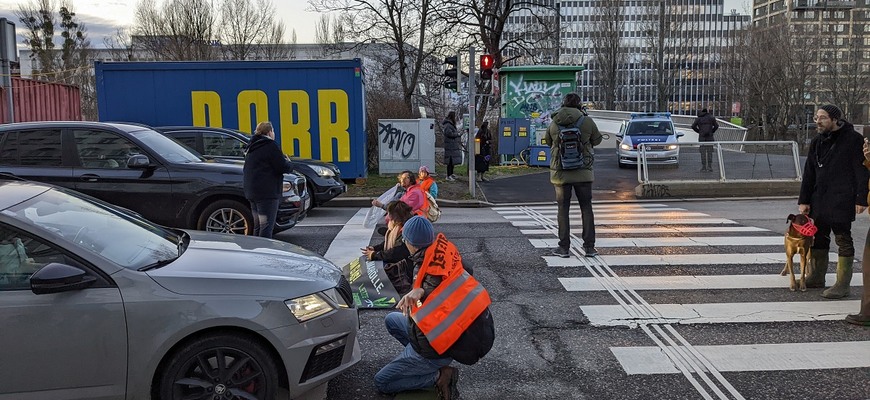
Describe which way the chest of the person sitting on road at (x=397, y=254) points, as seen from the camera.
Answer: to the viewer's left

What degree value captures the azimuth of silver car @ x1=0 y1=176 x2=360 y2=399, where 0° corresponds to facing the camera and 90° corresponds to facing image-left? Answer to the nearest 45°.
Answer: approximately 270°

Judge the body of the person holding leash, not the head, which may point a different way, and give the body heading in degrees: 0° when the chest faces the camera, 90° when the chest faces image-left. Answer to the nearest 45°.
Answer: approximately 45°

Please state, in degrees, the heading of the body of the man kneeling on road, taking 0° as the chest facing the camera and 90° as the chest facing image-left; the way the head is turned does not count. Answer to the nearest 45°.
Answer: approximately 90°

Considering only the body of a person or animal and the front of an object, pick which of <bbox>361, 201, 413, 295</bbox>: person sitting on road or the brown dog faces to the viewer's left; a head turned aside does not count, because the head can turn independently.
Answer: the person sitting on road

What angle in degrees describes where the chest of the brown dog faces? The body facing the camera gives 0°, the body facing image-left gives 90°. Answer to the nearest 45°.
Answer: approximately 0°

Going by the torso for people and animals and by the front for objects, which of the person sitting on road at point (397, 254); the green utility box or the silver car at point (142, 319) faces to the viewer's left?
the person sitting on road

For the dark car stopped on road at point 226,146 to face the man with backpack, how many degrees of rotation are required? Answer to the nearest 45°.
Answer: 0° — it already faces them

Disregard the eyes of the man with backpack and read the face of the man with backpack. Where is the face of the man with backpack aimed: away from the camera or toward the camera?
away from the camera
